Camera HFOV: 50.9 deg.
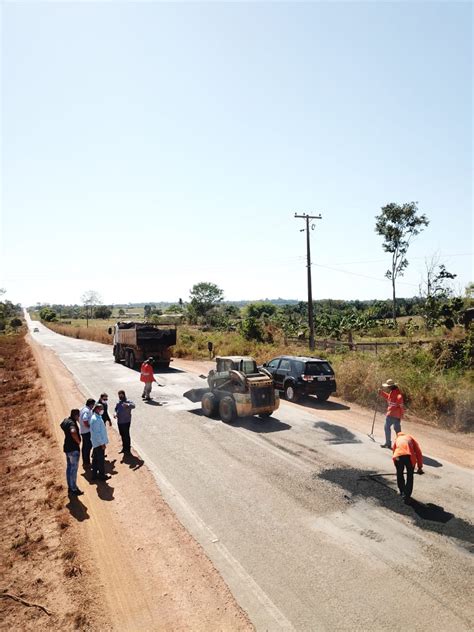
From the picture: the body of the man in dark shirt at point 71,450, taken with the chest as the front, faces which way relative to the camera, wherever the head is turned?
to the viewer's right

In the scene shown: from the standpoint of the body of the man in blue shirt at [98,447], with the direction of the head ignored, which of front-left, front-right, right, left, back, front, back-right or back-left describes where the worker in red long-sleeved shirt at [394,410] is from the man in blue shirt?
front

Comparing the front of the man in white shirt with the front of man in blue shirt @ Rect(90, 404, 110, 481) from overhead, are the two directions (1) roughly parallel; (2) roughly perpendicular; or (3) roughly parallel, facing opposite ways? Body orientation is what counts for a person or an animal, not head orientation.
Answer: roughly parallel

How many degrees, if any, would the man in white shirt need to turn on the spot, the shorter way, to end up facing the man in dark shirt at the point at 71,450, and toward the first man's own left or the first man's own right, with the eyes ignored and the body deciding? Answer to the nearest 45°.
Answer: approximately 90° to the first man's own right

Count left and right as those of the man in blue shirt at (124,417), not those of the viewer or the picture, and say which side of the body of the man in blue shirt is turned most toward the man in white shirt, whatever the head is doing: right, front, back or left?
front

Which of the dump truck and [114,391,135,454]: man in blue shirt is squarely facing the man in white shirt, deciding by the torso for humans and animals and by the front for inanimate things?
the man in blue shirt

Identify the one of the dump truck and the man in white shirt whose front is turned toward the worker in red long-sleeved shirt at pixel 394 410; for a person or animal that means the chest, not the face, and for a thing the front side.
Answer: the man in white shirt

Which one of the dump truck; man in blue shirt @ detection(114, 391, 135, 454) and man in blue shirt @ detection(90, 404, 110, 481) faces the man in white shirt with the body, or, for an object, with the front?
man in blue shirt @ detection(114, 391, 135, 454)

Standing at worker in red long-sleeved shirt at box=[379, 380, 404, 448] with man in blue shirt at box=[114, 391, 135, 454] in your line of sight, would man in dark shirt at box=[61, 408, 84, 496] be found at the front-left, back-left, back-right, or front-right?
front-left

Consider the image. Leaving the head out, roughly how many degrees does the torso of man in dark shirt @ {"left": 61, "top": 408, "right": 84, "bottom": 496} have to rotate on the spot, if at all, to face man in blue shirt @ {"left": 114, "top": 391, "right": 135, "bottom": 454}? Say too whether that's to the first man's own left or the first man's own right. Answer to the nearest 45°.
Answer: approximately 45° to the first man's own left

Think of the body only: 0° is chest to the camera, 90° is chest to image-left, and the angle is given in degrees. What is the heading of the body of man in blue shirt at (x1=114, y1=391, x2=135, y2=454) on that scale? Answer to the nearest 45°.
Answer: approximately 45°
